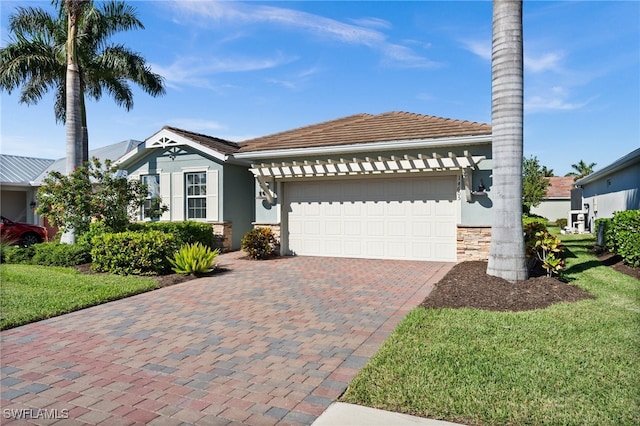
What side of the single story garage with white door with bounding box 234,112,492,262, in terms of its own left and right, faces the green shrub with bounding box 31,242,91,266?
right

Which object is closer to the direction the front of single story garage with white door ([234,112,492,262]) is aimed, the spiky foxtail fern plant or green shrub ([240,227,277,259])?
the spiky foxtail fern plant

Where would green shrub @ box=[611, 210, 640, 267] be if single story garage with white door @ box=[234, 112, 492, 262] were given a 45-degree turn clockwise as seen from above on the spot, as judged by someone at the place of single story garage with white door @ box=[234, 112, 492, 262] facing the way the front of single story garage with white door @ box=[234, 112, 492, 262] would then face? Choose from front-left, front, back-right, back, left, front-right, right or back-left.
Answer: back-left

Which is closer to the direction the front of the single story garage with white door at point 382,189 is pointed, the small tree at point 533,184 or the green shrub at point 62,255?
the green shrub

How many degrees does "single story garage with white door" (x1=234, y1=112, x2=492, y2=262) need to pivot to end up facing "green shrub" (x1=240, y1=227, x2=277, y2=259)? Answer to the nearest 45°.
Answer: approximately 90° to its right

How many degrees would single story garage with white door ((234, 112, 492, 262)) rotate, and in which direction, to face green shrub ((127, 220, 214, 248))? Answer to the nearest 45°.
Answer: approximately 90° to its right

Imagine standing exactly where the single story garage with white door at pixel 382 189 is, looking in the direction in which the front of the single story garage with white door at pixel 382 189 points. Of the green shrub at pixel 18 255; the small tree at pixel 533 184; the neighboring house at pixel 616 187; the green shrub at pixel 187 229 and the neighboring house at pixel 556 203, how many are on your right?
2

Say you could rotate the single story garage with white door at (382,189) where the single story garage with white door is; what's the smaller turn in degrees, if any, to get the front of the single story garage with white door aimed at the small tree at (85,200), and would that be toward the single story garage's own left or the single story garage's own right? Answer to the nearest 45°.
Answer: approximately 90° to the single story garage's own right

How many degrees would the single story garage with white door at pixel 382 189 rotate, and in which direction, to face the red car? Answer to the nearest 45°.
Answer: approximately 90° to its right

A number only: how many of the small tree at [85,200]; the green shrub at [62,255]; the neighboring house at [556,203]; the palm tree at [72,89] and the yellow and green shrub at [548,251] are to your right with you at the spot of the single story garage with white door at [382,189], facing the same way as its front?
3

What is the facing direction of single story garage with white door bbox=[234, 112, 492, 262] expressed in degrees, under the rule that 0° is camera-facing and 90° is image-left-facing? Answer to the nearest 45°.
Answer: approximately 0°

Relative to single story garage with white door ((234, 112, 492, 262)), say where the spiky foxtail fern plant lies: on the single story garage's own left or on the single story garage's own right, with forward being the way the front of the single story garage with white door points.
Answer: on the single story garage's own right
